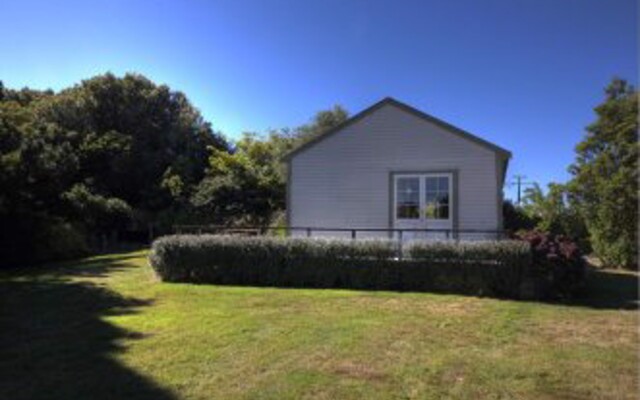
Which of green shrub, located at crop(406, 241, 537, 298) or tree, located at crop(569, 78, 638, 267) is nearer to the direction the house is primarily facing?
the green shrub

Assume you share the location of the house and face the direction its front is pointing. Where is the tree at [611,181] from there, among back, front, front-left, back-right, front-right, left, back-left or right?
back-left

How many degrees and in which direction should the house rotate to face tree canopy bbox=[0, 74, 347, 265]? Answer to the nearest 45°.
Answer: approximately 135° to its right

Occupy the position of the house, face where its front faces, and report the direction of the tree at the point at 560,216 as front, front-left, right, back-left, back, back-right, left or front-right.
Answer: back-left

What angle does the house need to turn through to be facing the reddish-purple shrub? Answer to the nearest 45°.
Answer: approximately 45° to its left

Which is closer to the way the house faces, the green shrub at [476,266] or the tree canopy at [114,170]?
the green shrub

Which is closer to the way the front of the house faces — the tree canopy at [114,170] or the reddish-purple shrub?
the reddish-purple shrub

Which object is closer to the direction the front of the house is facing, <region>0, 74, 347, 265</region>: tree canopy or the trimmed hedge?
the trimmed hedge

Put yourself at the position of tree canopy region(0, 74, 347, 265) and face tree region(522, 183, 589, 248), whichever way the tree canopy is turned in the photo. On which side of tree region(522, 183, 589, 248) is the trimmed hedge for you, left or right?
right

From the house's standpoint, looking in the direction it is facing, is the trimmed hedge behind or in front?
in front

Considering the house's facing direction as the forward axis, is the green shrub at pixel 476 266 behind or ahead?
ahead

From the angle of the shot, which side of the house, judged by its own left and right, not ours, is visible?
front

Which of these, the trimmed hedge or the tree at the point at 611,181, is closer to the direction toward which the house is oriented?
the trimmed hedge

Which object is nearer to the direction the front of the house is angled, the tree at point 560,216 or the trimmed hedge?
the trimmed hedge

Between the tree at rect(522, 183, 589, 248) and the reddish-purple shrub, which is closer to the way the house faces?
the reddish-purple shrub

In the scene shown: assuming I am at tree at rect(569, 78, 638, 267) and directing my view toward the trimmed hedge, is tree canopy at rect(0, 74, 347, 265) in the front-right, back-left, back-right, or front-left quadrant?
front-right
